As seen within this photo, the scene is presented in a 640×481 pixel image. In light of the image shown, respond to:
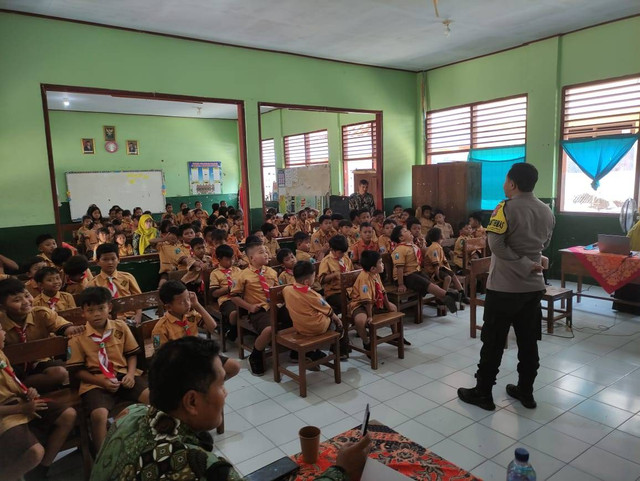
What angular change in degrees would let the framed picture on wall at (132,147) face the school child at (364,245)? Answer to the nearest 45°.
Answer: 0° — it already faces them

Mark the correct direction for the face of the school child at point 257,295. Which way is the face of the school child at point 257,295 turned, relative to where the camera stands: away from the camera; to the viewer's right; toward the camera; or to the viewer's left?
to the viewer's right

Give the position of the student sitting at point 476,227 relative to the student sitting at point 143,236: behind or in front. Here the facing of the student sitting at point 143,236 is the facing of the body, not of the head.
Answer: in front

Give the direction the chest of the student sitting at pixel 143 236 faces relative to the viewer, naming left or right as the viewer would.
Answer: facing the viewer and to the right of the viewer

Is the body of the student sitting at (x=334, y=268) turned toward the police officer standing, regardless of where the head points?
yes

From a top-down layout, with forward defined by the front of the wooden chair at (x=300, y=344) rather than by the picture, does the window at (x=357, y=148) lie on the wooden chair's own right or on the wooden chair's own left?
on the wooden chair's own left

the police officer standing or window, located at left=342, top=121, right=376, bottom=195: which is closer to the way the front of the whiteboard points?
the police officer standing

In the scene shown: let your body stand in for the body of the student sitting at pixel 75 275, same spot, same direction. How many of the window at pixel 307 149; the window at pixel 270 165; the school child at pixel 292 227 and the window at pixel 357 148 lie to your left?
4

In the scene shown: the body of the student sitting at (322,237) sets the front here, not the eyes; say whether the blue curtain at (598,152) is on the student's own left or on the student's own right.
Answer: on the student's own left

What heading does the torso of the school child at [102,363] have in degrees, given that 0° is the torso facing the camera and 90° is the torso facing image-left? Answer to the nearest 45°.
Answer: approximately 0°

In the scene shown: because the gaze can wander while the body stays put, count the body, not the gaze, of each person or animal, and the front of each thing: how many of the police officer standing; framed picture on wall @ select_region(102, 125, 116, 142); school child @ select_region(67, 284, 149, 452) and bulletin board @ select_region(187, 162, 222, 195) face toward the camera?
3

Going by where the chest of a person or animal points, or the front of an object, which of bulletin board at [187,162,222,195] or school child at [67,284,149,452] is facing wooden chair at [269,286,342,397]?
the bulletin board

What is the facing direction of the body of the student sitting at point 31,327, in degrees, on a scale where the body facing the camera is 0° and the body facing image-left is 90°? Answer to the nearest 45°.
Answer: approximately 315°
